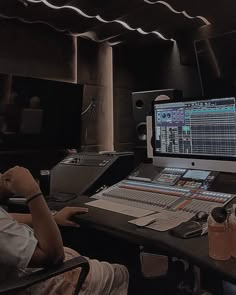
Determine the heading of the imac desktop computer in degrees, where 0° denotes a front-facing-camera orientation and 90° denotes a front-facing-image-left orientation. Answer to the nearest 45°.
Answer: approximately 45°

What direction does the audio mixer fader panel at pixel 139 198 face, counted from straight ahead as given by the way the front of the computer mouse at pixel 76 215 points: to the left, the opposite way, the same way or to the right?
the opposite way

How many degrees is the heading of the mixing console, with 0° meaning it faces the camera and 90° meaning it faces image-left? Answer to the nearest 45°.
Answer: approximately 45°

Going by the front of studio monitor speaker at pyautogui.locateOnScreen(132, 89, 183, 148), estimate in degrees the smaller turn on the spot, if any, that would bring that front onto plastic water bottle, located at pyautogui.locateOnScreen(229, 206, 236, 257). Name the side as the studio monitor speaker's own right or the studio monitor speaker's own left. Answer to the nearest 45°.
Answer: approximately 45° to the studio monitor speaker's own left
